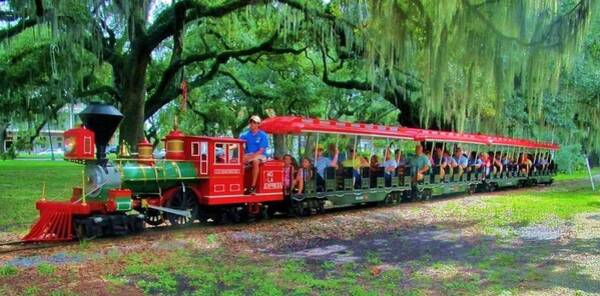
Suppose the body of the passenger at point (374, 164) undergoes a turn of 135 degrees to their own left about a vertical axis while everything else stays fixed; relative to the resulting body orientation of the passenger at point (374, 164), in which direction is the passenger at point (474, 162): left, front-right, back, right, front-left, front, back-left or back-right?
front-left

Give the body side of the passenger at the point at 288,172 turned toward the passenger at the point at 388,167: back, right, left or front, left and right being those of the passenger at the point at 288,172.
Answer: back

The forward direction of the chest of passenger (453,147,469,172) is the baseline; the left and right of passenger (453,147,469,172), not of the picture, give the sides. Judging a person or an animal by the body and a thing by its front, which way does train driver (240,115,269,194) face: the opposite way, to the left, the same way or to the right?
to the left

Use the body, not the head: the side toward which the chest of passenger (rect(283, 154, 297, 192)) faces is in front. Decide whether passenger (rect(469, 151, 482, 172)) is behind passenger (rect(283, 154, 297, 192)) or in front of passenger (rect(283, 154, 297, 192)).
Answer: behind

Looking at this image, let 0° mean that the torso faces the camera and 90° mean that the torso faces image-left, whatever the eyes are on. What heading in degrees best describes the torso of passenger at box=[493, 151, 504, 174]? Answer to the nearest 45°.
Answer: approximately 45°

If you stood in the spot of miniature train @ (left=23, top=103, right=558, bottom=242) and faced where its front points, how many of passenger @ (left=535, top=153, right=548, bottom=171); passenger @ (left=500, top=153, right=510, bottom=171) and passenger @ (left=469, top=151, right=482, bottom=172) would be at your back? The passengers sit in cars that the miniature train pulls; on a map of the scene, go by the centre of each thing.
3

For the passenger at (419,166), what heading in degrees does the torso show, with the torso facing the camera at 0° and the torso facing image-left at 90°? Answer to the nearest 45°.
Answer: approximately 45°

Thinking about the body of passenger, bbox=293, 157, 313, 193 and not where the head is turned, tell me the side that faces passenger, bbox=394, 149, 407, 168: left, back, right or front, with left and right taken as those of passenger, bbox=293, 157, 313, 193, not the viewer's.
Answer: back
